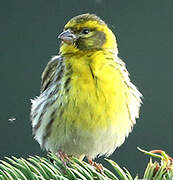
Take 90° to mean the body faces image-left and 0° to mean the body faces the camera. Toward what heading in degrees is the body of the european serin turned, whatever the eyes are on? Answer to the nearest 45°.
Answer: approximately 0°
